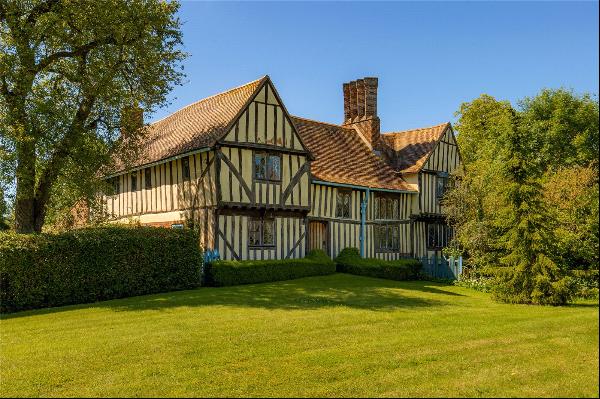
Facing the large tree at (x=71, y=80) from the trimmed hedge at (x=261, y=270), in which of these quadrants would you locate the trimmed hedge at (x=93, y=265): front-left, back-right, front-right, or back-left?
front-left

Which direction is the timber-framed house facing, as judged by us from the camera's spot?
facing the viewer and to the right of the viewer

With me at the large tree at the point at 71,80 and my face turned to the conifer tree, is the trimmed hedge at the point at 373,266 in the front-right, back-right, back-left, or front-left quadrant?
front-left

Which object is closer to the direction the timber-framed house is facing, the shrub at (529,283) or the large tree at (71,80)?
the shrub

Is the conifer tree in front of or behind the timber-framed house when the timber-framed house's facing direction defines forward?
in front

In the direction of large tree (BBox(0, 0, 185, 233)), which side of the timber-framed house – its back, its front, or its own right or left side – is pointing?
right

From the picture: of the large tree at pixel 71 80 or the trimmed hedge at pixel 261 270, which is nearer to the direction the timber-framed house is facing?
the trimmed hedge
